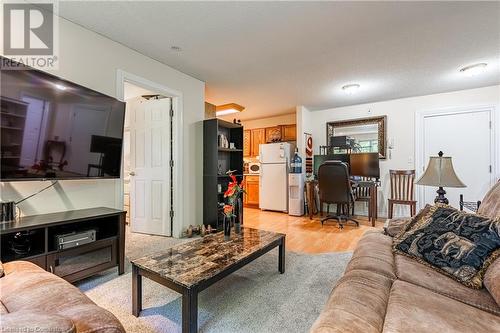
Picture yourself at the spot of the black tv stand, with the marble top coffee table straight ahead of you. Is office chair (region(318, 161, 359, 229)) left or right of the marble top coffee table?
left

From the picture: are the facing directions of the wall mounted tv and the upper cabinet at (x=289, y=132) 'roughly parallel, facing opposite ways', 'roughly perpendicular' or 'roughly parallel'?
roughly perpendicular

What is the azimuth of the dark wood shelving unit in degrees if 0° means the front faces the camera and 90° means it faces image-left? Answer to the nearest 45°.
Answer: approximately 315°

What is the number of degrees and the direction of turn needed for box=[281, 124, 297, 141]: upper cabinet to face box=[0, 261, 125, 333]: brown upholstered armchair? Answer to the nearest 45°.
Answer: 0° — it already faces it

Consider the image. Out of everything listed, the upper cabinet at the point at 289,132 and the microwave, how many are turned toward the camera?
2

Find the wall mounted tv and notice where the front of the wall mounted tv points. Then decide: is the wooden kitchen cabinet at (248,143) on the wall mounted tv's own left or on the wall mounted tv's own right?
on the wall mounted tv's own left

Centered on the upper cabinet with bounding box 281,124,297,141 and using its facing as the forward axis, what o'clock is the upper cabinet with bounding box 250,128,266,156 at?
the upper cabinet with bounding box 250,128,266,156 is roughly at 4 o'clock from the upper cabinet with bounding box 281,124,297,141.

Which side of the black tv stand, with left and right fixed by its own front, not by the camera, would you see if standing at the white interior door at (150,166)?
left

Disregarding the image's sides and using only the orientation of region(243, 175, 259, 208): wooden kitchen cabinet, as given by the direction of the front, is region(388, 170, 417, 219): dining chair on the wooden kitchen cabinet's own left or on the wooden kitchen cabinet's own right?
on the wooden kitchen cabinet's own left

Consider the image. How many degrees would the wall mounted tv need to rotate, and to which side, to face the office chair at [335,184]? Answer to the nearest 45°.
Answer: approximately 45° to its left

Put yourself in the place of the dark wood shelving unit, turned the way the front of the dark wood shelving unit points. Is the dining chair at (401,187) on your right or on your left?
on your left

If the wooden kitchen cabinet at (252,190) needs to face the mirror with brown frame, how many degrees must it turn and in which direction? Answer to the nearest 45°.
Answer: approximately 45° to its left

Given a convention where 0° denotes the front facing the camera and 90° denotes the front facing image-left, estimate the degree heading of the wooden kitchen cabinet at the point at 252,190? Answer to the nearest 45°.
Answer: approximately 0°

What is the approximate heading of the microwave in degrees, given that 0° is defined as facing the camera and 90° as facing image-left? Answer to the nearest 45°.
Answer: approximately 0°
